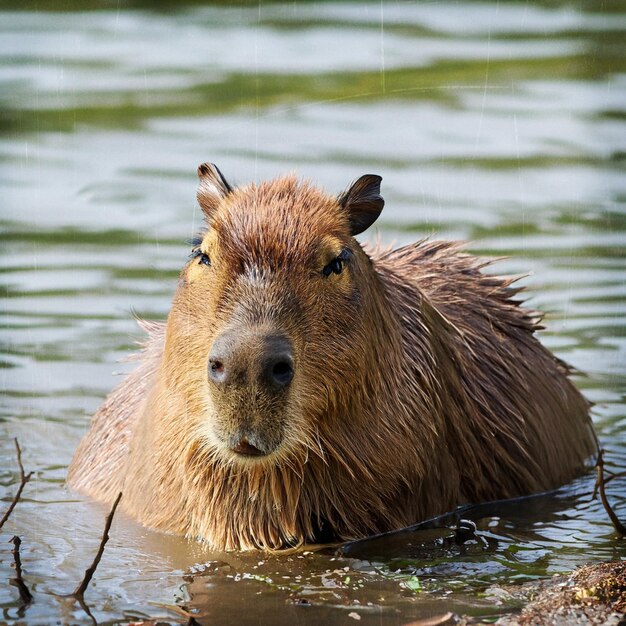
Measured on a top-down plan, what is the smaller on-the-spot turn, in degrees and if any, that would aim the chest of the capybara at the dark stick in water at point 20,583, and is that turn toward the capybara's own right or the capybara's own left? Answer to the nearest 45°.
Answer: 0° — it already faces it

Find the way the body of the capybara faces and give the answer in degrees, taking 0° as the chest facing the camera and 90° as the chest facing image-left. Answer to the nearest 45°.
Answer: approximately 45°
